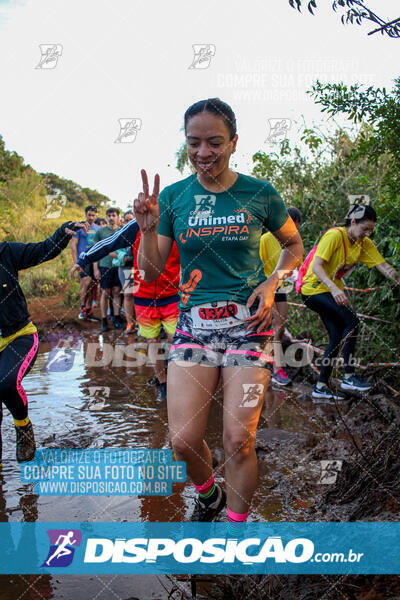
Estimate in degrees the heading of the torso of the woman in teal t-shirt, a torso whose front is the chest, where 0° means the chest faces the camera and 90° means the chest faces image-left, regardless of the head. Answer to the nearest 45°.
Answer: approximately 0°

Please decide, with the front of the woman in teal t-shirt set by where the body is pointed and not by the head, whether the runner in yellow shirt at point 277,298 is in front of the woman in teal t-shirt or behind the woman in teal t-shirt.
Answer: behind

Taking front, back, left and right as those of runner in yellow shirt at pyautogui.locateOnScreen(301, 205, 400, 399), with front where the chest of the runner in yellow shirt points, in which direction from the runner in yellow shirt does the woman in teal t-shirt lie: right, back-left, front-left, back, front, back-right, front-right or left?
front-right

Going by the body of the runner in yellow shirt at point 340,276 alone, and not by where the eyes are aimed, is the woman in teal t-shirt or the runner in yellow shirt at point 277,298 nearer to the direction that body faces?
the woman in teal t-shirt

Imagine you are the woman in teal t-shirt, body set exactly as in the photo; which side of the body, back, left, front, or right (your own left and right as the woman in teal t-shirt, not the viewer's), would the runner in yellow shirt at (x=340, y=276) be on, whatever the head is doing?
back
